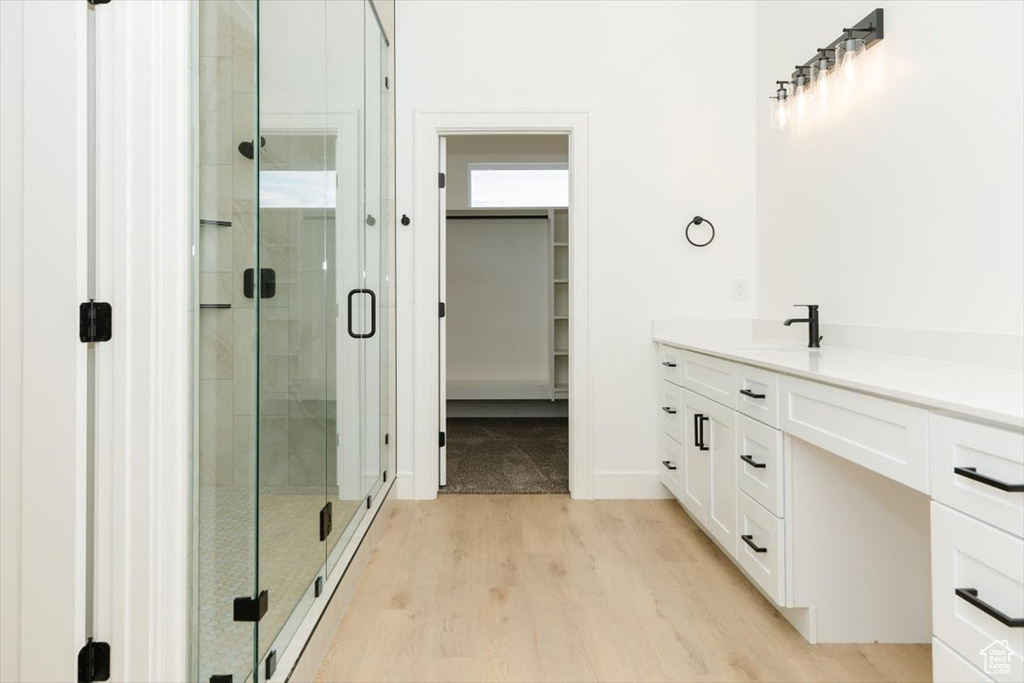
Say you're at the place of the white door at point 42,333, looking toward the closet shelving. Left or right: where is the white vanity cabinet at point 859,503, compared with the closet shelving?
right

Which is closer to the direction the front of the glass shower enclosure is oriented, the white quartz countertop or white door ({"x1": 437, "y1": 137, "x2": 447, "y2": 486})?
the white quartz countertop

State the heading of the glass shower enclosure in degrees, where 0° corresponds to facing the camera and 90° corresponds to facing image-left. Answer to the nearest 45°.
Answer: approximately 270°

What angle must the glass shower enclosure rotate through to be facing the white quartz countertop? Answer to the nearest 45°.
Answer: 0° — it already faces it

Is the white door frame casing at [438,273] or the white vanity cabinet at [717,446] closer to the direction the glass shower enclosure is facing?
the white vanity cabinet

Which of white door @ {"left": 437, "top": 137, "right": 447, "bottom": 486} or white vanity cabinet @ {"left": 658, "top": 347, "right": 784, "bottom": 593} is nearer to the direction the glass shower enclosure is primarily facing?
the white vanity cabinet

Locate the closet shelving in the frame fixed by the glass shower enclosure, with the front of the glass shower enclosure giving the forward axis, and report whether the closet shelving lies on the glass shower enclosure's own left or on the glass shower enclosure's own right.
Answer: on the glass shower enclosure's own left
